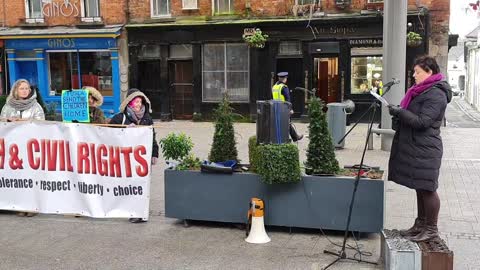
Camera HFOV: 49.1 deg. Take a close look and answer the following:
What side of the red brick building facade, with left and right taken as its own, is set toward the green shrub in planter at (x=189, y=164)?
front

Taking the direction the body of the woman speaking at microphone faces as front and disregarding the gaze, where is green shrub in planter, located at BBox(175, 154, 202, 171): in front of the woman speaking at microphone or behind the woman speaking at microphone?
in front

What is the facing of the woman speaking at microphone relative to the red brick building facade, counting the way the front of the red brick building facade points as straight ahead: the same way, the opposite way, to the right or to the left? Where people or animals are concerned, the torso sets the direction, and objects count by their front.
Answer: to the right

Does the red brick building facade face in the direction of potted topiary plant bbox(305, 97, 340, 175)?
yes

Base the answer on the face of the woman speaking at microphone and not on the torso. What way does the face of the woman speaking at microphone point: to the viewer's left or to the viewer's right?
to the viewer's left

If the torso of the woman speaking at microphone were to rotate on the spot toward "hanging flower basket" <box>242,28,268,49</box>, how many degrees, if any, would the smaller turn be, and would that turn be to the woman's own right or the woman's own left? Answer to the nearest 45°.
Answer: approximately 45° to the woman's own right

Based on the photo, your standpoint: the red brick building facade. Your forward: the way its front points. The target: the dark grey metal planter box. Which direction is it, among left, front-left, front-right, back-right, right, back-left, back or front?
front

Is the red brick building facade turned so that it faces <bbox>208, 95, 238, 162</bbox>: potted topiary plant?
yes

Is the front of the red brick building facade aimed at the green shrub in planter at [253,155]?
yes

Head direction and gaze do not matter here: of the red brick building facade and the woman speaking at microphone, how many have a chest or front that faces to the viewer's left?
1

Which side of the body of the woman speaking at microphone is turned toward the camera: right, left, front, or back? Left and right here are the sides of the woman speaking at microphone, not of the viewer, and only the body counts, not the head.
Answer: left

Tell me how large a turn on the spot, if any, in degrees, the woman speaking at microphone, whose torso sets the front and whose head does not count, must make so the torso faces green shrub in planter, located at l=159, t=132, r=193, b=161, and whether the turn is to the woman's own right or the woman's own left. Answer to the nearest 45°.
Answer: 0° — they already face it

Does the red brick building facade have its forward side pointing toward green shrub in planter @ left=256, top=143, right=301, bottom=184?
yes

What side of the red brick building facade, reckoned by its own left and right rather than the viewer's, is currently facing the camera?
front

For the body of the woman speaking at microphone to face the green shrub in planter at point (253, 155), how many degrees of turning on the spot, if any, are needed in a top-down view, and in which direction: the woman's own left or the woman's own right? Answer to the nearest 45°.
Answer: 0° — they already face it
